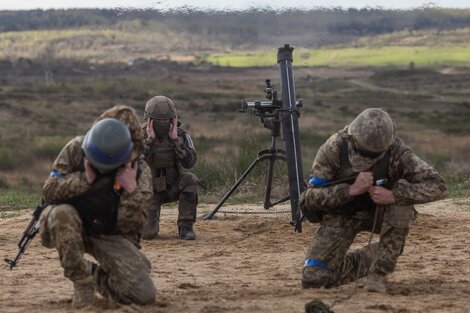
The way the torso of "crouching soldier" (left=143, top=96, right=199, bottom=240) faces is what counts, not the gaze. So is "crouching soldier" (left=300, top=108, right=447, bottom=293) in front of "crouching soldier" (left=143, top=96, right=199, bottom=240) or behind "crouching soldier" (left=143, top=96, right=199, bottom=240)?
in front

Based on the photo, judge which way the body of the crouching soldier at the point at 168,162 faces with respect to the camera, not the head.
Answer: toward the camera

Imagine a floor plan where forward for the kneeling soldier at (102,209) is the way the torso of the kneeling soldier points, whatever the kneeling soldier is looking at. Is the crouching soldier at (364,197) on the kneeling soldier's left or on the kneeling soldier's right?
on the kneeling soldier's left

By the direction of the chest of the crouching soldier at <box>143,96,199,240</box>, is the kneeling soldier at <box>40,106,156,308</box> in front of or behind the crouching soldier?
in front

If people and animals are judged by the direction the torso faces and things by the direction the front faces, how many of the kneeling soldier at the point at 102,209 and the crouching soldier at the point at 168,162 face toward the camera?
2
